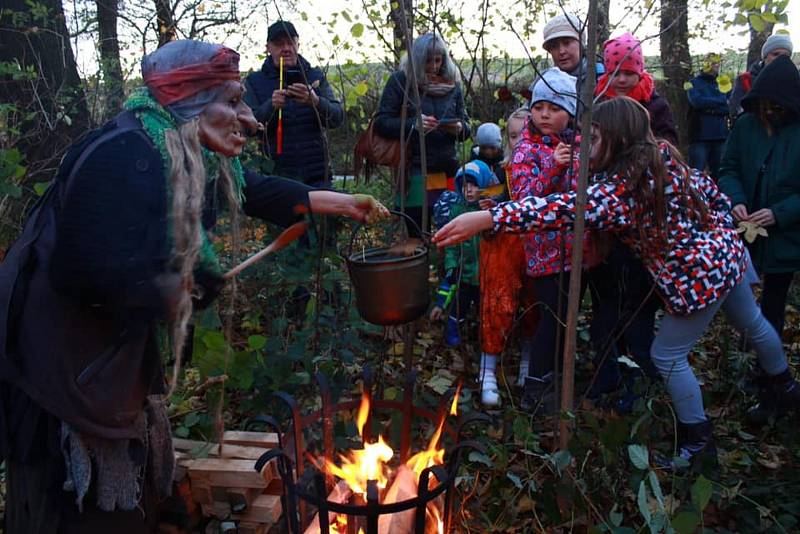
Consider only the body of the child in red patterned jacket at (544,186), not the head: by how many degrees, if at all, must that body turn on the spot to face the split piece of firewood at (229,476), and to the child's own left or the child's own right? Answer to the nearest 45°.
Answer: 0° — they already face it

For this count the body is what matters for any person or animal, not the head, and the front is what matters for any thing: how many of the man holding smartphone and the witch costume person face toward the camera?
1

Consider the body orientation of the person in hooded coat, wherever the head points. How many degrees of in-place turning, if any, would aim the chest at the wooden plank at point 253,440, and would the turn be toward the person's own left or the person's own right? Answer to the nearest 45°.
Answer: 0° — they already face it

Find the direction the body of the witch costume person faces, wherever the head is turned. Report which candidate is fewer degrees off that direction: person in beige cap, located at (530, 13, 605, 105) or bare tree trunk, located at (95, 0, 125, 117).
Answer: the person in beige cap

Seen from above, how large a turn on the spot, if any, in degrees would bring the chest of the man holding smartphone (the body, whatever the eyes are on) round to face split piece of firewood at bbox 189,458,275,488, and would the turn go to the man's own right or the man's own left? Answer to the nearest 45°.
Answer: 0° — they already face it

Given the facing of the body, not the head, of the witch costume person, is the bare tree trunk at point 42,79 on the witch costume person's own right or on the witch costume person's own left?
on the witch costume person's own left

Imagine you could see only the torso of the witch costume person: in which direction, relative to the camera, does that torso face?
to the viewer's right

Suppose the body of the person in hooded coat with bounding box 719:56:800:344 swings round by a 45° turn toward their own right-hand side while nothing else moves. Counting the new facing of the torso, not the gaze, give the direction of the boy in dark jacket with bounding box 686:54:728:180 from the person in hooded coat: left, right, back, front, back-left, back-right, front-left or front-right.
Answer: right

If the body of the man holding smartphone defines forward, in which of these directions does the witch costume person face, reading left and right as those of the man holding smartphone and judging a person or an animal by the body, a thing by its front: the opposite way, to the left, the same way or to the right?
to the left

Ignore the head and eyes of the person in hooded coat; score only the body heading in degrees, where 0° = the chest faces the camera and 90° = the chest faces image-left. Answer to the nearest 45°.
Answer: approximately 45°
